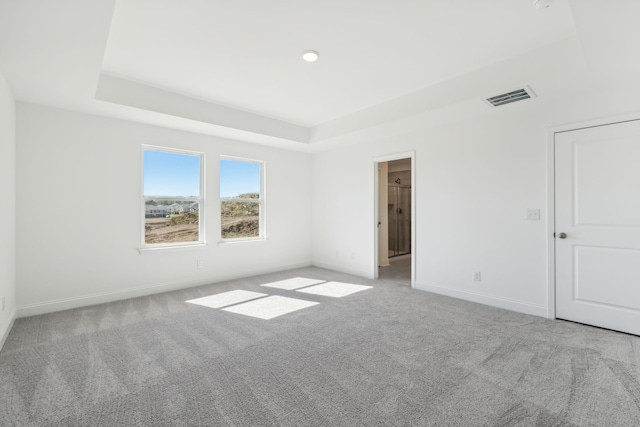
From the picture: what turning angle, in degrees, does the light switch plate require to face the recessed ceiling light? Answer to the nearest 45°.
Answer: approximately 45° to its right

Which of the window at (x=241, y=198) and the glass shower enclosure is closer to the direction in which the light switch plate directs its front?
the window

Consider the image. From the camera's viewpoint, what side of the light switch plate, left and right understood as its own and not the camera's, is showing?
front

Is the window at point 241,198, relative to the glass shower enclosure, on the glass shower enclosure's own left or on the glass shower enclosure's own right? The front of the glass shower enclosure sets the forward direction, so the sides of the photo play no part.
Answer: on the glass shower enclosure's own right

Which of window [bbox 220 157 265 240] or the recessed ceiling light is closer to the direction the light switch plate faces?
the recessed ceiling light

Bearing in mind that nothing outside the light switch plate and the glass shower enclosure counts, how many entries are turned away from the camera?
0

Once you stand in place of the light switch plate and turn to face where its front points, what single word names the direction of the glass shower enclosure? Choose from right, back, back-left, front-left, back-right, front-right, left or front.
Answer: back-right

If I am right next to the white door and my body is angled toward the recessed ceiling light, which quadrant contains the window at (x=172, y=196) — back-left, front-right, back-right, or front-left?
front-right

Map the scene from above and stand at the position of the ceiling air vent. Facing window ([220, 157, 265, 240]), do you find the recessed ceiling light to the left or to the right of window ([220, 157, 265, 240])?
left

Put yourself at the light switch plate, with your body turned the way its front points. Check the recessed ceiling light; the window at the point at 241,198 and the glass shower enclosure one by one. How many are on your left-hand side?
0

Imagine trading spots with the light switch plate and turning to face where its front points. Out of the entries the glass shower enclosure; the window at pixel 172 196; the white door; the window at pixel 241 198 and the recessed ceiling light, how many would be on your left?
1
